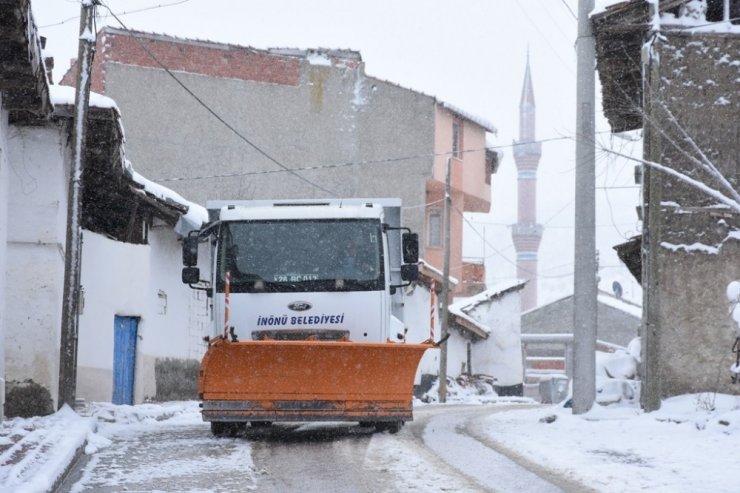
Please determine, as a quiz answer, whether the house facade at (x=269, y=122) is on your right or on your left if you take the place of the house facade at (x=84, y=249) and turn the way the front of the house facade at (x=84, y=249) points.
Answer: on your left

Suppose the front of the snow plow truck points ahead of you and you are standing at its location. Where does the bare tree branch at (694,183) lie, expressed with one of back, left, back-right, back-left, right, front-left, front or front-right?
left

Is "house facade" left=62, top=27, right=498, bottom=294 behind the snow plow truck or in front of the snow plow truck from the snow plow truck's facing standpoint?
behind

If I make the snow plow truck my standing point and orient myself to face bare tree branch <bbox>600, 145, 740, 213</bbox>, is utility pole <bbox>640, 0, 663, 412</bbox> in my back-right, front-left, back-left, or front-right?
front-left

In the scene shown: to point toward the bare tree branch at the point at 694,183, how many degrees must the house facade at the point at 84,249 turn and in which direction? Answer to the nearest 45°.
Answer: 0° — it already faces it

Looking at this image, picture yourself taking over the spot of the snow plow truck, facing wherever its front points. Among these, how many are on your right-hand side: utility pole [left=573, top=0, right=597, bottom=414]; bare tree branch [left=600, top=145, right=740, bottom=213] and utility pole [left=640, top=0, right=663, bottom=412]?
0

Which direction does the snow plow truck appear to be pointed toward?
toward the camera

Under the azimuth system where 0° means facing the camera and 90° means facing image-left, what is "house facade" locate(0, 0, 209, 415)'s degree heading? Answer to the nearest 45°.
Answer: approximately 315°

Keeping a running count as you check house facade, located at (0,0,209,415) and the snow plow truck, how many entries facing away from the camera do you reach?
0
